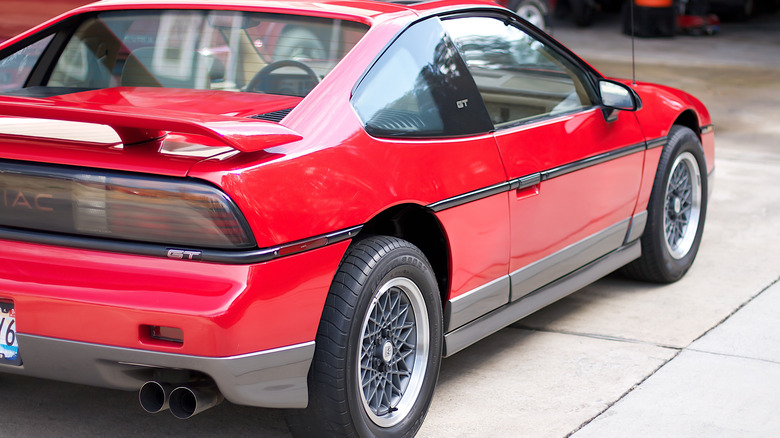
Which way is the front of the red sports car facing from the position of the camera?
facing away from the viewer and to the right of the viewer
